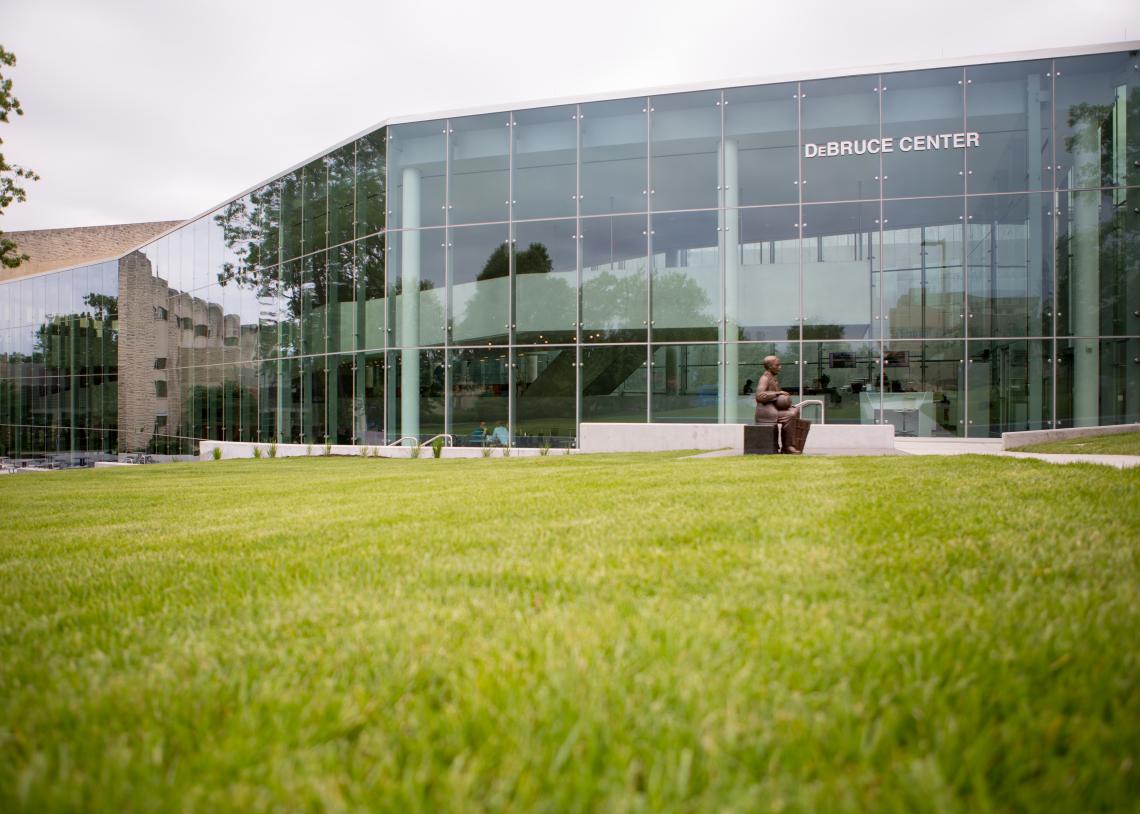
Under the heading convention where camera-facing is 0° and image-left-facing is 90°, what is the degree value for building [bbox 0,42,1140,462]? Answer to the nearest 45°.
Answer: approximately 0°

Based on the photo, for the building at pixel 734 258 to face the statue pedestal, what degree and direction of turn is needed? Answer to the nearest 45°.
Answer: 0° — it already faces it

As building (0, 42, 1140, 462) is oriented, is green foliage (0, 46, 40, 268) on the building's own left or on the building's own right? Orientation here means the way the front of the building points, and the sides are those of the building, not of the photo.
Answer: on the building's own right

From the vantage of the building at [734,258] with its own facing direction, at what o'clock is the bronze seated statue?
The bronze seated statue is roughly at 12 o'clock from the building.
